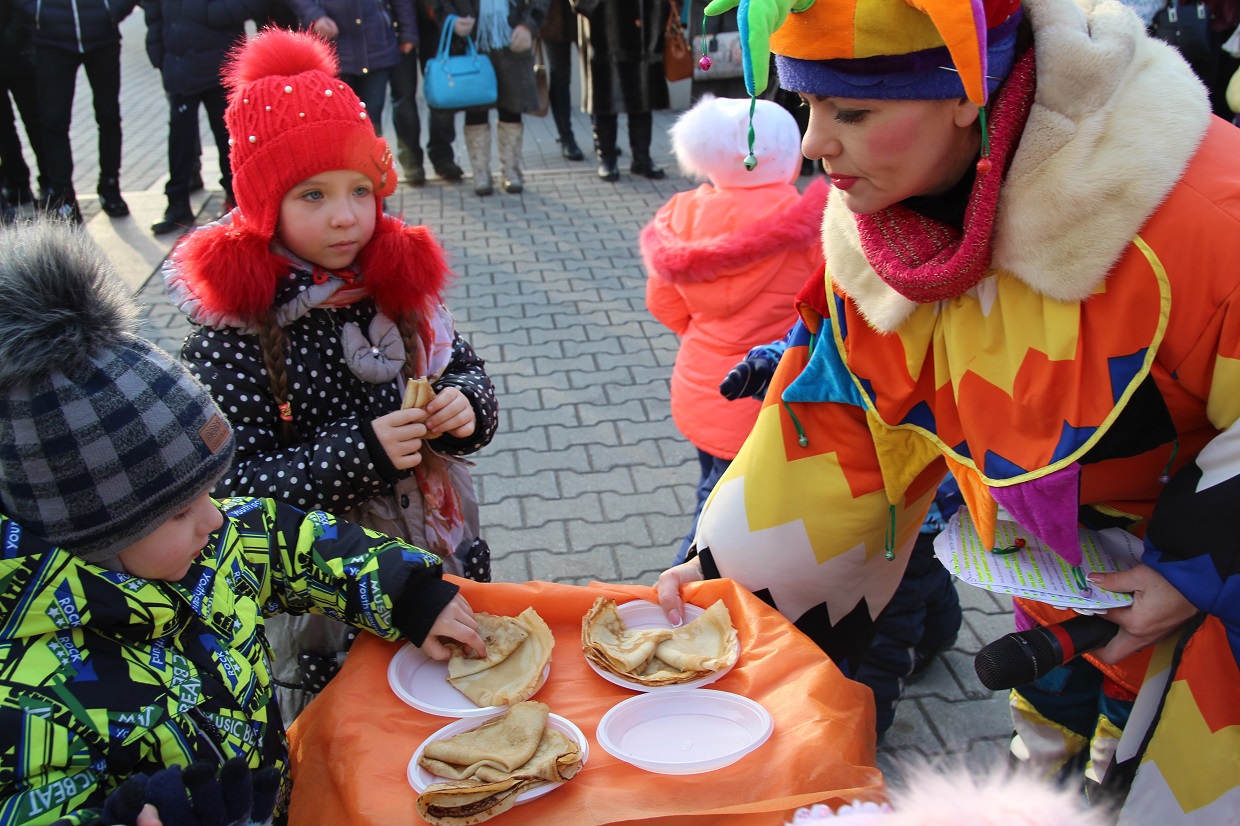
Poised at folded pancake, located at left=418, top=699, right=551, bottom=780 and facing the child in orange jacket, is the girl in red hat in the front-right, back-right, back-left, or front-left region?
front-left

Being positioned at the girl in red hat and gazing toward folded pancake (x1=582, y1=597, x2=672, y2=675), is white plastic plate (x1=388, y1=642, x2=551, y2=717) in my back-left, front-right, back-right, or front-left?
front-right

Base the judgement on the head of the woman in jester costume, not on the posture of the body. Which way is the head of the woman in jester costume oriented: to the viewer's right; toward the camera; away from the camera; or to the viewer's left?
to the viewer's left

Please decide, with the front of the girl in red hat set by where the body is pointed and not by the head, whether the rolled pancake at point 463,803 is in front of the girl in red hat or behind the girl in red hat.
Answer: in front

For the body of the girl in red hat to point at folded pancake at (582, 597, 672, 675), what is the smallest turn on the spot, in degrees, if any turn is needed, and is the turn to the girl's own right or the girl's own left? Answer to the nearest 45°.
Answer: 0° — they already face it

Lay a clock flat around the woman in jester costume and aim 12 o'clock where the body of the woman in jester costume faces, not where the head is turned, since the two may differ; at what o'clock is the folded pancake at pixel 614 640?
The folded pancake is roughly at 1 o'clock from the woman in jester costume.

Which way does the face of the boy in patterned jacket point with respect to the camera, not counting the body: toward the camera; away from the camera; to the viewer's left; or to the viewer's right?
to the viewer's right

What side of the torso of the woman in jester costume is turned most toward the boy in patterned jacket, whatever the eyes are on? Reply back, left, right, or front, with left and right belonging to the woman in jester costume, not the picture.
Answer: front

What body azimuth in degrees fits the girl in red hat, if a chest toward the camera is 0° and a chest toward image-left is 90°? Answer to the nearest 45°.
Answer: approximately 315°

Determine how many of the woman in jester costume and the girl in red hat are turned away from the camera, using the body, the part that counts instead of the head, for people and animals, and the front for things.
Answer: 0

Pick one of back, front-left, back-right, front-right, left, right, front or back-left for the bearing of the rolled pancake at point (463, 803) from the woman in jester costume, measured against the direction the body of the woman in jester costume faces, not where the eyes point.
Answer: front

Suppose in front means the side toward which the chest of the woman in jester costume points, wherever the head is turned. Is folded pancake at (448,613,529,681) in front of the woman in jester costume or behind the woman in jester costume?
in front

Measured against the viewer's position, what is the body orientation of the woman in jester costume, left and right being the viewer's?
facing the viewer and to the left of the viewer

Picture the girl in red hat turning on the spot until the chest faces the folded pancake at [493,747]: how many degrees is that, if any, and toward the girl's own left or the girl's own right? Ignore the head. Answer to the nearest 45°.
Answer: approximately 45° to the girl's own right
